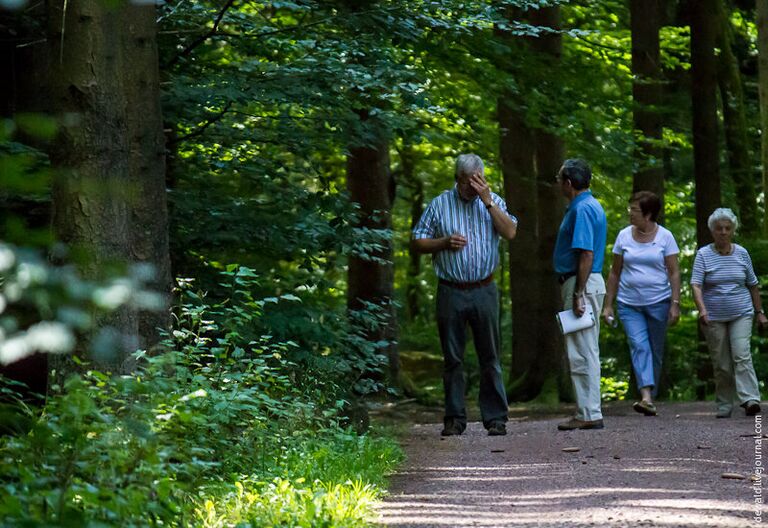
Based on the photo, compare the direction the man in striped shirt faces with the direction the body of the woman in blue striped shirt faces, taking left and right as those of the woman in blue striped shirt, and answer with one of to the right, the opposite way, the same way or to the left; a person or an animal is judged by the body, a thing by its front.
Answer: the same way

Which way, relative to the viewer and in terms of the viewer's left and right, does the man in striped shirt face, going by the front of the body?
facing the viewer

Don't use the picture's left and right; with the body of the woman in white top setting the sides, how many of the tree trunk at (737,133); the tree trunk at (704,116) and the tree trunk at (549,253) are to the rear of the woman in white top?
3

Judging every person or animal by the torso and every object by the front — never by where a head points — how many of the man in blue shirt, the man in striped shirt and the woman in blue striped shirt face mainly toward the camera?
2

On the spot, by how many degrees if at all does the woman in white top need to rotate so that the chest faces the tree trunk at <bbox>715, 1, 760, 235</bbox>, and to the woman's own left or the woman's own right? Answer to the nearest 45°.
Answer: approximately 180°

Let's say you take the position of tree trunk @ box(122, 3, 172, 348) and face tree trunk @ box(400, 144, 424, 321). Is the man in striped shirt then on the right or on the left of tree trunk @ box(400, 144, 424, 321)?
right

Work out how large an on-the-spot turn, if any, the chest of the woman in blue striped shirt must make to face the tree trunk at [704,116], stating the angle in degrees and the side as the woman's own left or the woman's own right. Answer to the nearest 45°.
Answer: approximately 180°

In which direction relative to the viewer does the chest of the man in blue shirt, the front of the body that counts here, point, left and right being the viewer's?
facing to the left of the viewer

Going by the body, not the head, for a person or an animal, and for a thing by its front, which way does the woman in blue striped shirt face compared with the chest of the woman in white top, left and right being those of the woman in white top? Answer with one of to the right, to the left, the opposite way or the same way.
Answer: the same way

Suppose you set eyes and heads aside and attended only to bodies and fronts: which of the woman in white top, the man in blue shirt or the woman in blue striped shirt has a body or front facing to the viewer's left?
the man in blue shirt

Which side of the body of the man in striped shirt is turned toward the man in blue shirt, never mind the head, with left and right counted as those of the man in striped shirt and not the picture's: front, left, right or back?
left

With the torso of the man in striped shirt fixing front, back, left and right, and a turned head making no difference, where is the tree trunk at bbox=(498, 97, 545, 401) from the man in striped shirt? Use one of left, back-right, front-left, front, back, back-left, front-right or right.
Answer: back

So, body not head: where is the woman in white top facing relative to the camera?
toward the camera

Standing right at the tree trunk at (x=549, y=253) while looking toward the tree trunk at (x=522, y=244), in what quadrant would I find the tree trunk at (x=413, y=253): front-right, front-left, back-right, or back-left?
front-right

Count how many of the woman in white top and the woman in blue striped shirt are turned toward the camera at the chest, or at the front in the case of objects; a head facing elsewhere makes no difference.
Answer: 2

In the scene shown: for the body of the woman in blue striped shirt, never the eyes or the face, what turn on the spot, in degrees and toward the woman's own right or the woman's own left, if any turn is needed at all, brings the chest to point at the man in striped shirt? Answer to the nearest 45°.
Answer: approximately 45° to the woman's own right

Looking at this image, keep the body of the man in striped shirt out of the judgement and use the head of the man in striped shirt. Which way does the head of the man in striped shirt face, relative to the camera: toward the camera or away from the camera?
toward the camera

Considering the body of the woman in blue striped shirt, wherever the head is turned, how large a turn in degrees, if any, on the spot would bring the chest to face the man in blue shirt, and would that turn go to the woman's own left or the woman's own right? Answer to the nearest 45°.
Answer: approximately 45° to the woman's own right

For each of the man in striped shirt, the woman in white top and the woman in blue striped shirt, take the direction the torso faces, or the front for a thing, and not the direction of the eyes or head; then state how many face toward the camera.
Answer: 3
